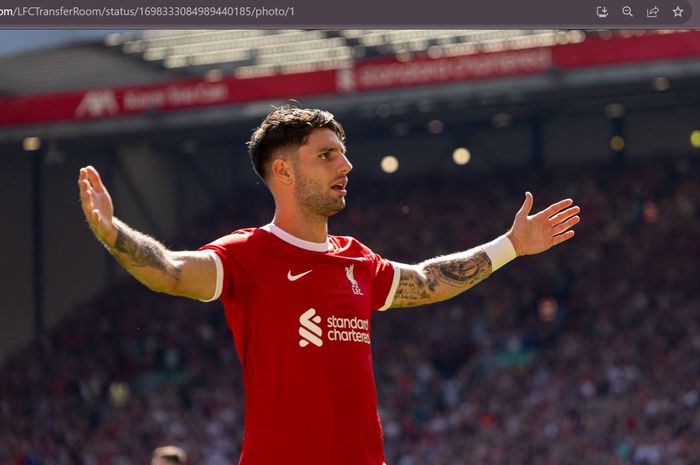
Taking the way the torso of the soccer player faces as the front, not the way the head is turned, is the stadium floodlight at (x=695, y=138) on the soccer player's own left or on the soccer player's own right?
on the soccer player's own left

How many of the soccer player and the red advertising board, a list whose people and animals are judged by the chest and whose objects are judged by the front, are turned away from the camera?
0

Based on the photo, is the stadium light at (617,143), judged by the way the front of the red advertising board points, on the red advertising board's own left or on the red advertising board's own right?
on the red advertising board's own left

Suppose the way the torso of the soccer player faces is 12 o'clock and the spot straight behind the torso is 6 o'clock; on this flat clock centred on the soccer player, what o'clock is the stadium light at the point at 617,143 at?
The stadium light is roughly at 8 o'clock from the soccer player.

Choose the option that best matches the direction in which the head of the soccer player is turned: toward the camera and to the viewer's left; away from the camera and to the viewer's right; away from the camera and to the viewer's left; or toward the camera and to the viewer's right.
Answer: toward the camera and to the viewer's right

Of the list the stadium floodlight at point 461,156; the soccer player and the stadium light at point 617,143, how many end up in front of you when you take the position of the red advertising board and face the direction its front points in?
1

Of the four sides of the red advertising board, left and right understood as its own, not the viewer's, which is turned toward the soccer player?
front

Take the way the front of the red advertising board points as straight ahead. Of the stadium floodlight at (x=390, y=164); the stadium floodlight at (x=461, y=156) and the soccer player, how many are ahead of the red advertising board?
1

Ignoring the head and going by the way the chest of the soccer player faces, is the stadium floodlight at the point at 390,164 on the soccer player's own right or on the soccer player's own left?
on the soccer player's own left

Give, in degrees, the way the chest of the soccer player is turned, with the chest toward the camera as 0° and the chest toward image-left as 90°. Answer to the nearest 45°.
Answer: approximately 315°

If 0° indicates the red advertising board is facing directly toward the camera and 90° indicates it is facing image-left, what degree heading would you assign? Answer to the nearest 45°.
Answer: approximately 0°

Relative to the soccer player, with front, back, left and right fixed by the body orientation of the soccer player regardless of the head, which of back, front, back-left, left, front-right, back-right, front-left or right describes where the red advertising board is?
back-left

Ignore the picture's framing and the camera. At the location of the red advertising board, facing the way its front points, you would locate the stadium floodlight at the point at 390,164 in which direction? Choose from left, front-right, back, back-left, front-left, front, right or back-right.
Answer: back
